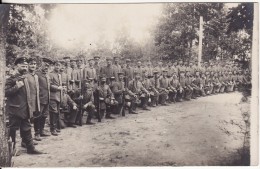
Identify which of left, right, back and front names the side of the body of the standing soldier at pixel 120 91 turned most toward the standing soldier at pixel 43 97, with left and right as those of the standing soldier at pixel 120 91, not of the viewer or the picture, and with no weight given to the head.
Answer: right

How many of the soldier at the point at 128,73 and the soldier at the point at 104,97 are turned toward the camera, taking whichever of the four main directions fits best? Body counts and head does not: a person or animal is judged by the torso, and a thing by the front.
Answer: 2

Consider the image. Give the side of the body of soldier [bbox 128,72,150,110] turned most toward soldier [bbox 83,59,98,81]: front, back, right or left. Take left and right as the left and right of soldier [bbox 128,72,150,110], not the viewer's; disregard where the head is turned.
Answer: right

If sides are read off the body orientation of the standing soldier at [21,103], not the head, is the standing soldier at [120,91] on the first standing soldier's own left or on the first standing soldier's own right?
on the first standing soldier's own left

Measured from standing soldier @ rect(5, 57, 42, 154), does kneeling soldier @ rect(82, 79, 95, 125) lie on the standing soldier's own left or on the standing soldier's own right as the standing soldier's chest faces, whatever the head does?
on the standing soldier's own left

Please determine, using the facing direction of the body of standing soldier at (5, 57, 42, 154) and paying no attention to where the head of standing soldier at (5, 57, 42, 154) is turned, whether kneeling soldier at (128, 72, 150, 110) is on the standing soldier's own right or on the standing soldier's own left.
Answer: on the standing soldier's own left
